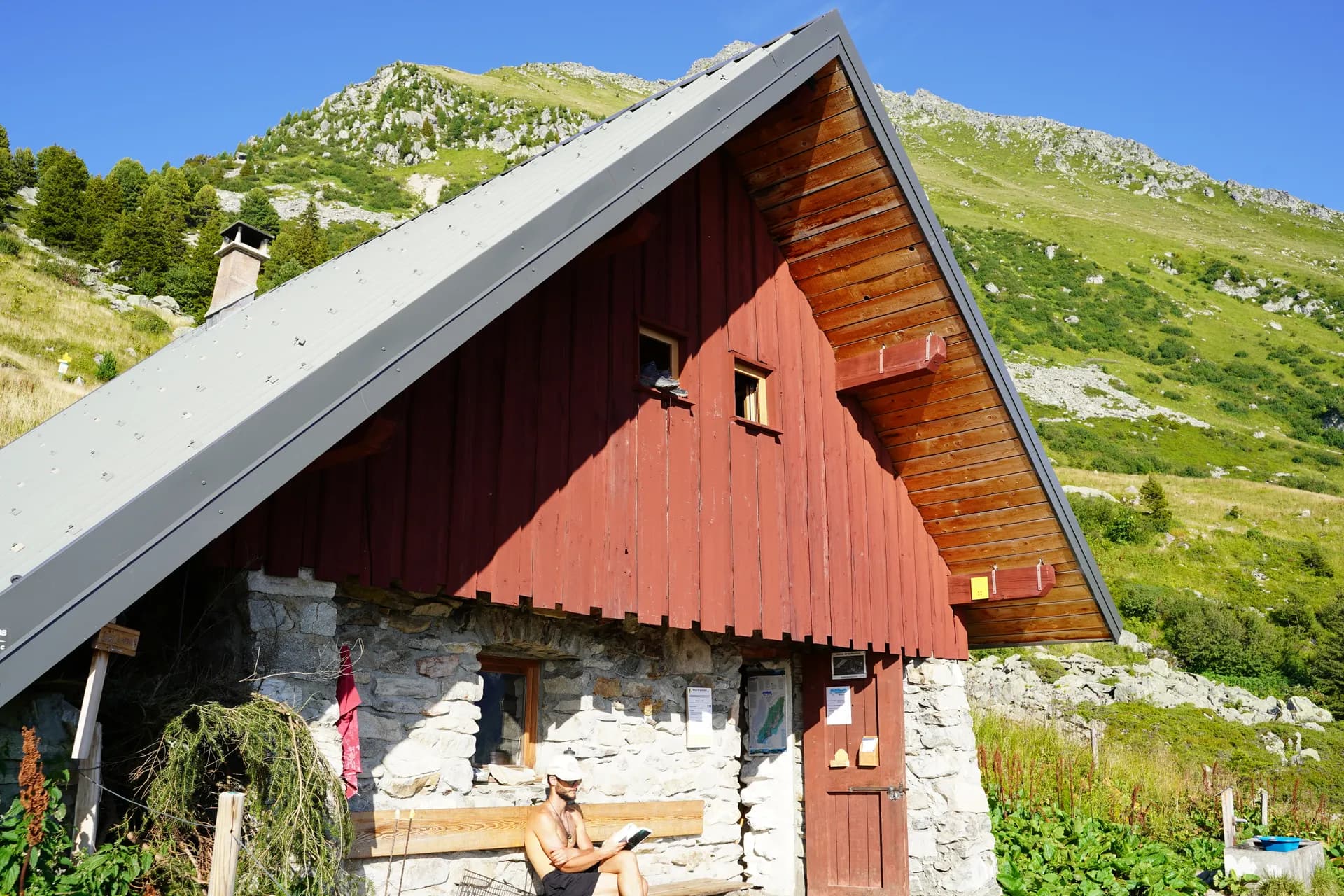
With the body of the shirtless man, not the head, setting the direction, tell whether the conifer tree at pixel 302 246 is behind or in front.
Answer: behind

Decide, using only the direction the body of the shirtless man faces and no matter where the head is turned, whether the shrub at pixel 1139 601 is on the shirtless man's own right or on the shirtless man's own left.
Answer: on the shirtless man's own left

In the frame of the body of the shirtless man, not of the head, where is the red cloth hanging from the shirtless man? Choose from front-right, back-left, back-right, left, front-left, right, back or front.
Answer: right

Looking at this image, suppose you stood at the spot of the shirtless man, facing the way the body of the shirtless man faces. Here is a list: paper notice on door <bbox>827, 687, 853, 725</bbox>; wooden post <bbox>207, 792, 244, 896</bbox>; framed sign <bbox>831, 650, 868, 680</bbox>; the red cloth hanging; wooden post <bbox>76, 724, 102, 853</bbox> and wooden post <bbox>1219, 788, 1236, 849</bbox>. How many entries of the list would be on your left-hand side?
3

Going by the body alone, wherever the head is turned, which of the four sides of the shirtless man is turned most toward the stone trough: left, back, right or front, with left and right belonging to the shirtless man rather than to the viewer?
left

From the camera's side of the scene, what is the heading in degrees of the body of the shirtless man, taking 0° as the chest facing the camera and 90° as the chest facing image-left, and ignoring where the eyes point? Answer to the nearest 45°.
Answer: approximately 315°

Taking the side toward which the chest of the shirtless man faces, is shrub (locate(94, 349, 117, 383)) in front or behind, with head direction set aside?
behind

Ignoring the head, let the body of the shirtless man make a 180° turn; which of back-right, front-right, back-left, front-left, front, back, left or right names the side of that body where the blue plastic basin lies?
right

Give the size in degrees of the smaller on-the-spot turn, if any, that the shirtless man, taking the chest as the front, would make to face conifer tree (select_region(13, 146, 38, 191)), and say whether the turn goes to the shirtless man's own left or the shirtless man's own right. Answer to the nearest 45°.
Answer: approximately 180°

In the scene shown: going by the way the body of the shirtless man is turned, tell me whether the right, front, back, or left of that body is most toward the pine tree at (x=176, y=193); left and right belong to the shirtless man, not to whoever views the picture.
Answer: back

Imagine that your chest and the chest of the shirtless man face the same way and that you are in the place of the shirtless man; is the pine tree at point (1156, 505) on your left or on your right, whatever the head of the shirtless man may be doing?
on your left

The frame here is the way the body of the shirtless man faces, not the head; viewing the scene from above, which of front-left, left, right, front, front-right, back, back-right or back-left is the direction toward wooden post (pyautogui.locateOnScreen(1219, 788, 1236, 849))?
left

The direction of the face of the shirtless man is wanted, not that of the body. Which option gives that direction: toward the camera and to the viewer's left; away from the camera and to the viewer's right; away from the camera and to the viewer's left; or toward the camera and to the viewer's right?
toward the camera and to the viewer's right

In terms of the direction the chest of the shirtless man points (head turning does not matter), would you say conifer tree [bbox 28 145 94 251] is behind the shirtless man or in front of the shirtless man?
behind

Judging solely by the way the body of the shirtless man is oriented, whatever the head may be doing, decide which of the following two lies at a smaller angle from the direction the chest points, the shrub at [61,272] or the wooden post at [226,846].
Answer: the wooden post

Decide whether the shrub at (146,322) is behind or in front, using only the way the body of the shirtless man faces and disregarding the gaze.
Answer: behind

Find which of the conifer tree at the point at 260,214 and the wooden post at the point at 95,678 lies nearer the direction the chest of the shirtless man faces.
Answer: the wooden post
